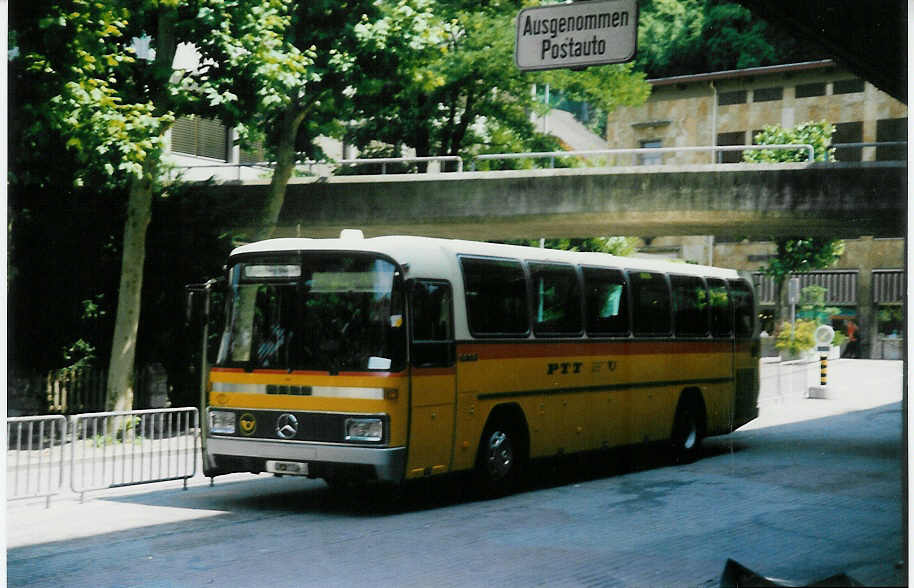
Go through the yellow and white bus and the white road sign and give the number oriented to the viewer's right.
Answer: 0

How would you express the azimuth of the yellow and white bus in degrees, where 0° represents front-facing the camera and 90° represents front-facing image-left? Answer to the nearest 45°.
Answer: approximately 45°

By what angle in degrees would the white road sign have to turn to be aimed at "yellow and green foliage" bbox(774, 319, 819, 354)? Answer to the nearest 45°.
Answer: approximately 135° to its left

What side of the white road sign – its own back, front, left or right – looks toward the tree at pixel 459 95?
back

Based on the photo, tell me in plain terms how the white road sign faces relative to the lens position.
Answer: facing the viewer

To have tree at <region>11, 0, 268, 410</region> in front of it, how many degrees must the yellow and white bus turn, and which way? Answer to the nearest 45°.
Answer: approximately 90° to its right

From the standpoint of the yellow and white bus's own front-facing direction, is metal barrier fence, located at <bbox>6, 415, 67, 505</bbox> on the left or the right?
on its right
